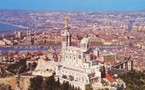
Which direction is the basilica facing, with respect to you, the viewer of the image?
facing away from the viewer and to the left of the viewer

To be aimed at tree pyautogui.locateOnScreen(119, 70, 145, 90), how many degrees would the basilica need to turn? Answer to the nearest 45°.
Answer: approximately 135° to its right

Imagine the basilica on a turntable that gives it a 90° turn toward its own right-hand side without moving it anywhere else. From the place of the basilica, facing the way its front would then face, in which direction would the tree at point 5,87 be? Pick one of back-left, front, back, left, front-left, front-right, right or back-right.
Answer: back-left
